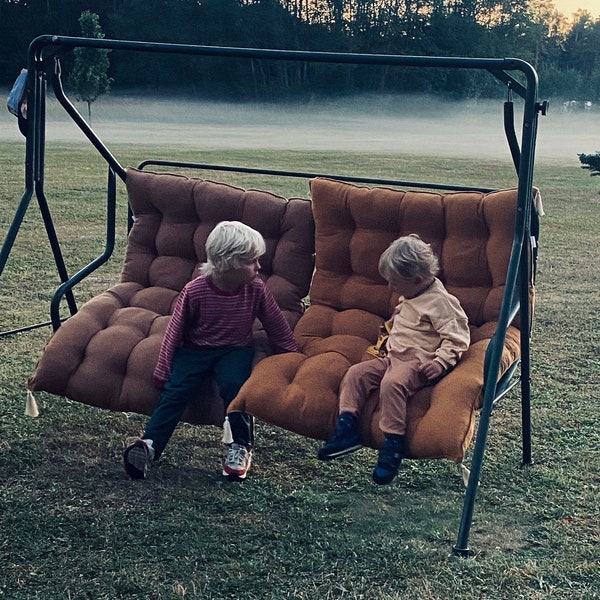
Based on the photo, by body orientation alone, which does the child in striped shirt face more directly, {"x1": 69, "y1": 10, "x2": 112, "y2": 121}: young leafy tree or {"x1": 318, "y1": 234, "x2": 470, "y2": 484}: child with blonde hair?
the child with blonde hair

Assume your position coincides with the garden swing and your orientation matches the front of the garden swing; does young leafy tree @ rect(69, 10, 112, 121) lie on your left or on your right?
on your right

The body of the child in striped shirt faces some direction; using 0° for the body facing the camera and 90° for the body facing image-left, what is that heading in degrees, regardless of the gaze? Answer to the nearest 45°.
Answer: approximately 0°

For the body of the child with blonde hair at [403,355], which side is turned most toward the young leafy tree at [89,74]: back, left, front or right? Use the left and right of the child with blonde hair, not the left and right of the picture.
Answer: right

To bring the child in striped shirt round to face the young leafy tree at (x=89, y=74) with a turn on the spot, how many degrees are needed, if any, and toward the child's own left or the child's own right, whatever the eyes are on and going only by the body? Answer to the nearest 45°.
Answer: approximately 180°

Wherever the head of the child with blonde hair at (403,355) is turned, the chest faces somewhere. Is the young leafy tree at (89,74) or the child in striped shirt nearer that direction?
the child in striped shirt
